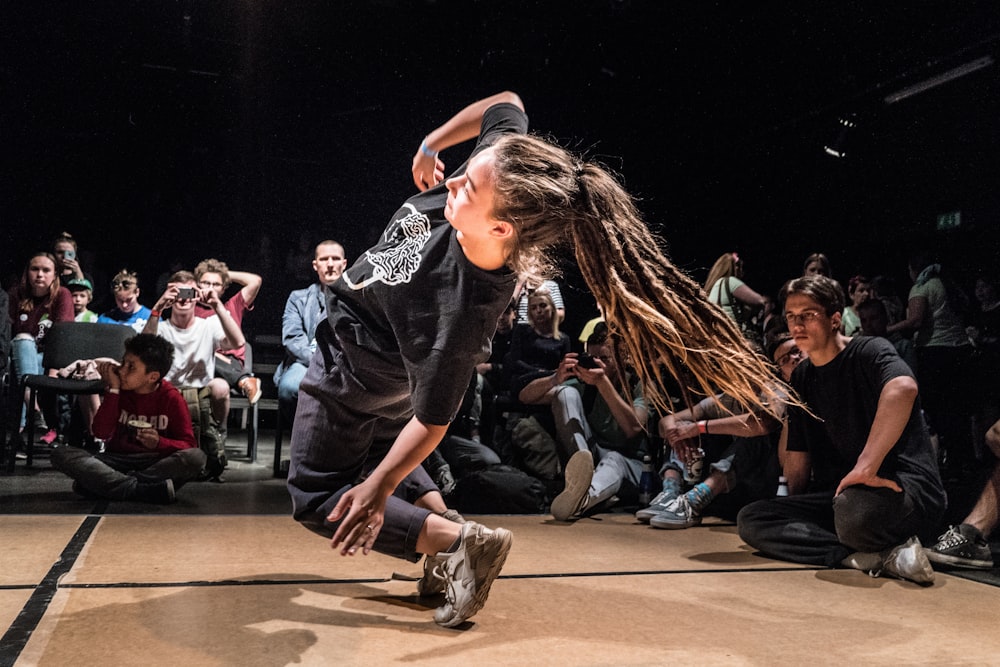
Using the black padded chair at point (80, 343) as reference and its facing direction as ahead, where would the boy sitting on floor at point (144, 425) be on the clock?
The boy sitting on floor is roughly at 10 o'clock from the black padded chair.

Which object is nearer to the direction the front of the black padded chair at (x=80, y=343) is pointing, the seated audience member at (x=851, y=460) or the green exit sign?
the seated audience member

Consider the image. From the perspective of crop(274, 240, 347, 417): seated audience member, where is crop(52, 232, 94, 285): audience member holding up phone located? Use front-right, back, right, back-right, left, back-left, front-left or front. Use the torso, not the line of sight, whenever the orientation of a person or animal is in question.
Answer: back

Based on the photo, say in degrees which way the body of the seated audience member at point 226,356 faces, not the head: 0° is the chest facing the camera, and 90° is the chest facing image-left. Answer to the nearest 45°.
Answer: approximately 0°

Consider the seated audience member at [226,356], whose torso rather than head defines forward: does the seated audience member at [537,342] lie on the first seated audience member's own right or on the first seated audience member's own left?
on the first seated audience member's own left

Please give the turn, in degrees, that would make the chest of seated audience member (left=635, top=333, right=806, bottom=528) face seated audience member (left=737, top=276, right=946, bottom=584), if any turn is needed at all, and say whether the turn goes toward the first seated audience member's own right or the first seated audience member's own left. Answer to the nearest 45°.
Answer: approximately 90° to the first seated audience member's own left
